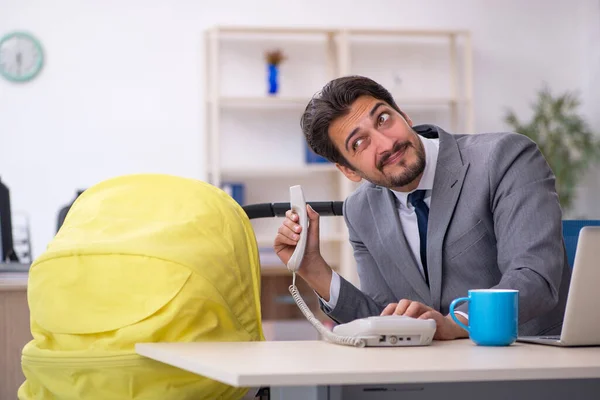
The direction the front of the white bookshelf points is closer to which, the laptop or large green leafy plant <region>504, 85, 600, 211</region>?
the laptop

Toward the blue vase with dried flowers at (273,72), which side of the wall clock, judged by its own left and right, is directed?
left

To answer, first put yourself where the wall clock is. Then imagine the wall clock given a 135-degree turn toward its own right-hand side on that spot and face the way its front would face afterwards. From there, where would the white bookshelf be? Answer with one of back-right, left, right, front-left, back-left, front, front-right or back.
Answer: back-right

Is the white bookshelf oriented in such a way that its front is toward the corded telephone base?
yes

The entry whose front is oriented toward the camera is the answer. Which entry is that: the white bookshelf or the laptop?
the white bookshelf

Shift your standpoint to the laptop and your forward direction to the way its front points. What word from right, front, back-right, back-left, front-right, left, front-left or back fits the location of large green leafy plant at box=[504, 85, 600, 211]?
front-right

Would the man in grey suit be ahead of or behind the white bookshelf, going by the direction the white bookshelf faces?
ahead

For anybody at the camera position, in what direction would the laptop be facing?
facing away from the viewer and to the left of the viewer

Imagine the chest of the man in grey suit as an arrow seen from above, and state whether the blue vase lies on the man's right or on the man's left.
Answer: on the man's right

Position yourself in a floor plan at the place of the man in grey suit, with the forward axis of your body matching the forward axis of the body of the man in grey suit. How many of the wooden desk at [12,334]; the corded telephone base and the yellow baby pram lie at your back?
0

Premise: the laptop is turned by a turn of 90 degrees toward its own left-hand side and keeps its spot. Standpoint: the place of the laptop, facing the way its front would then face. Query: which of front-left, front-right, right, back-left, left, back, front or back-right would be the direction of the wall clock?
right

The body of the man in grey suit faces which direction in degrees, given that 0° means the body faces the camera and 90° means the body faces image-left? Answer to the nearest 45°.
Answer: approximately 45°

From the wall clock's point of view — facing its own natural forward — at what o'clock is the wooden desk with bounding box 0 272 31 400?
The wooden desk is roughly at 12 o'clock from the wall clock.

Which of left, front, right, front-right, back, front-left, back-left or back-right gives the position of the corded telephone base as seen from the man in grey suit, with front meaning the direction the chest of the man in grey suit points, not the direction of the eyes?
front-left

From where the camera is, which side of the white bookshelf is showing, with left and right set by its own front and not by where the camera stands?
front

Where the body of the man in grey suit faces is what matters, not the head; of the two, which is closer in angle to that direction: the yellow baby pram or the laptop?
the yellow baby pram

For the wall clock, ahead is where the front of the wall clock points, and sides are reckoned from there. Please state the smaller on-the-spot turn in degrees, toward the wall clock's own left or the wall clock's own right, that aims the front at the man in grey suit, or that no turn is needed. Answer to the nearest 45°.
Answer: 0° — it already faces them

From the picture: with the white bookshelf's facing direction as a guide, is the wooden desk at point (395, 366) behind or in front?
in front
